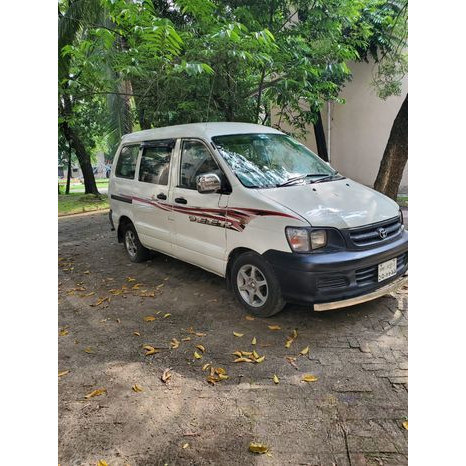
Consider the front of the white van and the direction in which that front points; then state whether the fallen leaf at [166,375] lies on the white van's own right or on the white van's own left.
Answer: on the white van's own right

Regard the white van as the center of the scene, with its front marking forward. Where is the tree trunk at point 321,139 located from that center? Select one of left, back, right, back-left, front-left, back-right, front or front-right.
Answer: back-left

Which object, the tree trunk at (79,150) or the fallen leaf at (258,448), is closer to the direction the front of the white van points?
the fallen leaf

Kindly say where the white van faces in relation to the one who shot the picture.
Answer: facing the viewer and to the right of the viewer

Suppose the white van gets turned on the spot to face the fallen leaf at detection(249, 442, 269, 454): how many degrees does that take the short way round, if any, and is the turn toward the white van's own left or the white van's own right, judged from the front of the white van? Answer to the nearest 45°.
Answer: approximately 45° to the white van's own right

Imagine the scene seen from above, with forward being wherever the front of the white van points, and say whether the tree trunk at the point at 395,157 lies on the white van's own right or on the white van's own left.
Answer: on the white van's own left

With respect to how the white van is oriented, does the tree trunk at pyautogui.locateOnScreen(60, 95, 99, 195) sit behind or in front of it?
behind
